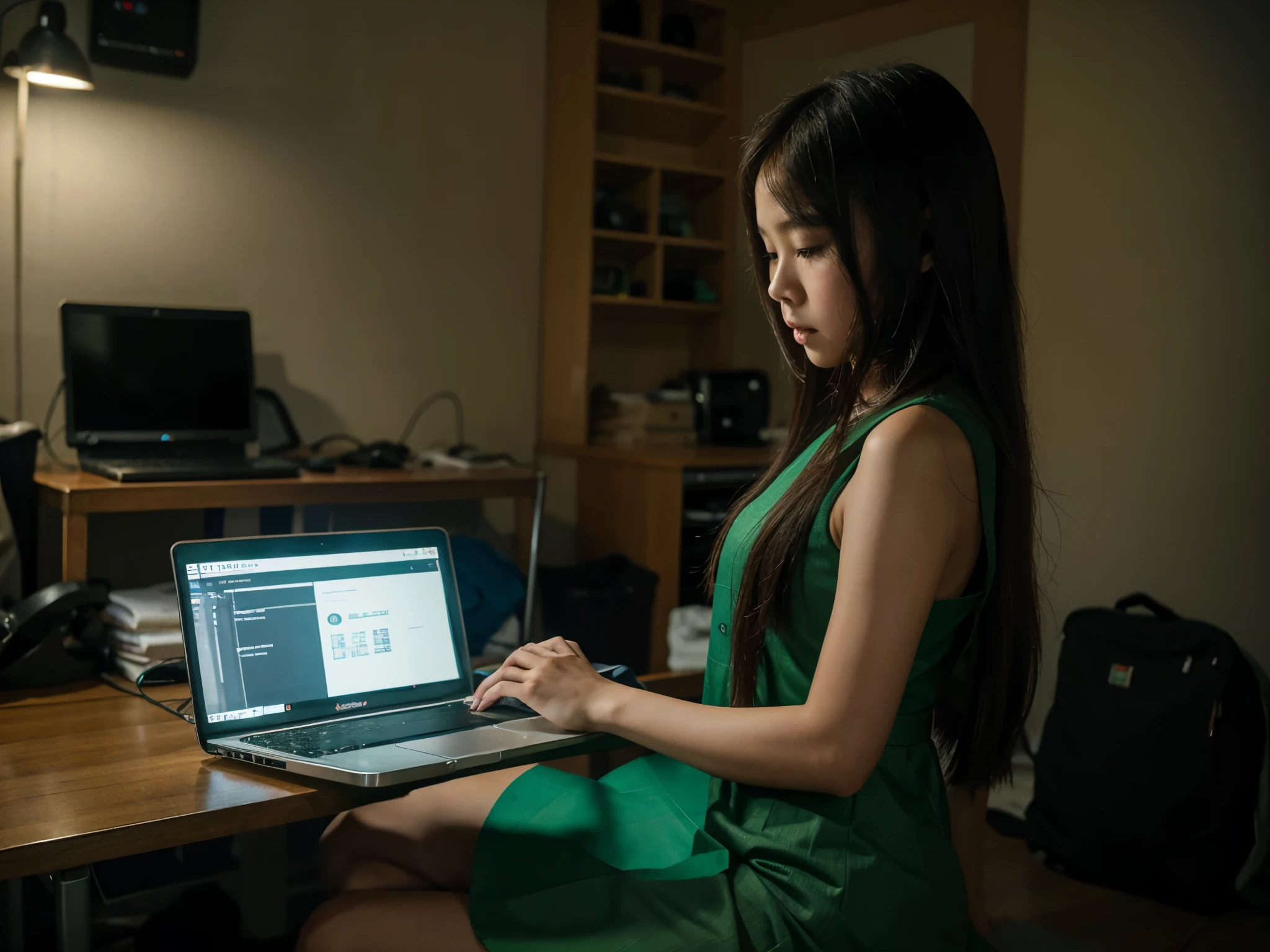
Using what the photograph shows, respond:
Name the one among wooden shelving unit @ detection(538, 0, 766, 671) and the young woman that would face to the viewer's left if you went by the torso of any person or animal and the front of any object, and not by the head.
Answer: the young woman

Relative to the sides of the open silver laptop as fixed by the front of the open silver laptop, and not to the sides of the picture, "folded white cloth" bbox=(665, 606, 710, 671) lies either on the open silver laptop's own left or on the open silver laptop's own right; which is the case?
on the open silver laptop's own left

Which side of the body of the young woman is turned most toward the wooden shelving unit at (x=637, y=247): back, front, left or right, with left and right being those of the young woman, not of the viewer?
right

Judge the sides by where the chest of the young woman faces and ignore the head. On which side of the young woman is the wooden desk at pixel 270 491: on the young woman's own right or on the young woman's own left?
on the young woman's own right

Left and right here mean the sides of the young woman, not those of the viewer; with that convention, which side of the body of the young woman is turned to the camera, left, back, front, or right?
left

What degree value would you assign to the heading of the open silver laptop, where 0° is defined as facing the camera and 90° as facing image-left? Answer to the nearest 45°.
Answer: approximately 315°

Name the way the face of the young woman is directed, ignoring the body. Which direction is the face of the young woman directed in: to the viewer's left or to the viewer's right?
to the viewer's left

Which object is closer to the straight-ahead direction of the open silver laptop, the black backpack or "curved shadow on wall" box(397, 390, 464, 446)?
the black backpack

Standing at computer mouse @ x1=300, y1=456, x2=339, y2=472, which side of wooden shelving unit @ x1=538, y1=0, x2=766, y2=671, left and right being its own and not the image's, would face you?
right

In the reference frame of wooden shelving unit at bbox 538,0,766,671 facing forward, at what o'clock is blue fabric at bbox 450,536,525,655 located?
The blue fabric is roughly at 2 o'clock from the wooden shelving unit.

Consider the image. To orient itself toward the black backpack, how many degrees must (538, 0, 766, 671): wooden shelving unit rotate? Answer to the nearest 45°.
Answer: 0° — it already faces it
